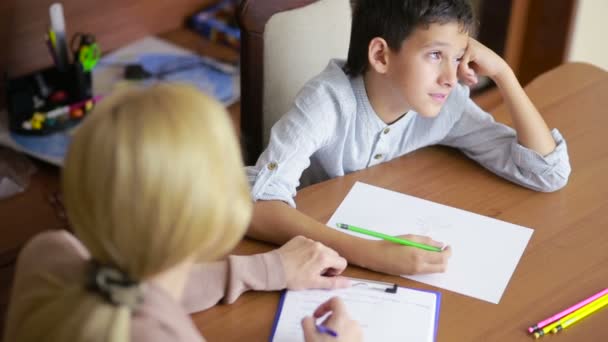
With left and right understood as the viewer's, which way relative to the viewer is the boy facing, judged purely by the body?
facing the viewer and to the right of the viewer

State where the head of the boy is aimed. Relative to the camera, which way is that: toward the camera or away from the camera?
toward the camera

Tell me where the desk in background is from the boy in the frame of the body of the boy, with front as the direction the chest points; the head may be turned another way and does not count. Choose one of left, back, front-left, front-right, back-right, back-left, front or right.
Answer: back-right
